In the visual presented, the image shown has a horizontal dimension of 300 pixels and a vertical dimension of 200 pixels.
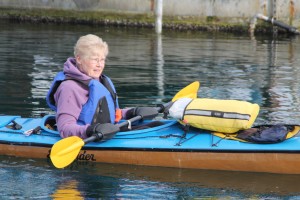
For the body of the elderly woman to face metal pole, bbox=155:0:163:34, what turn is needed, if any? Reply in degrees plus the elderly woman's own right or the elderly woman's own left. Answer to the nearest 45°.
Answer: approximately 135° to the elderly woman's own left

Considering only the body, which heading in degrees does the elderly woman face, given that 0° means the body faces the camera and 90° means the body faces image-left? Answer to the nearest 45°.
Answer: approximately 315°
